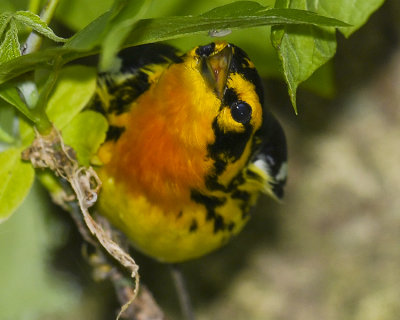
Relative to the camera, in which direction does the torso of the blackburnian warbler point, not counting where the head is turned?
toward the camera
